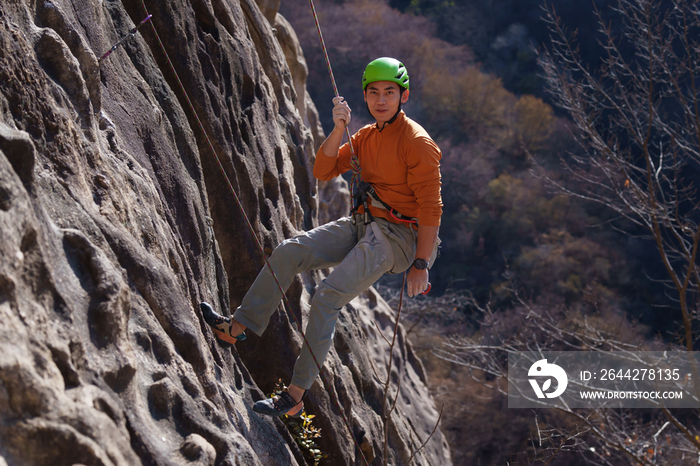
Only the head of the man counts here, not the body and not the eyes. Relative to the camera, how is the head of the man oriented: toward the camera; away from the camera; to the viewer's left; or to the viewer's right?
toward the camera

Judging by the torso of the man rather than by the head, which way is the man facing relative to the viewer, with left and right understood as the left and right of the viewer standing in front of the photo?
facing the viewer and to the left of the viewer

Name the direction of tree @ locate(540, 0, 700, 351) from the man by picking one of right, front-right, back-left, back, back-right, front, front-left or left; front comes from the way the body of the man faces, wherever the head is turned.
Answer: back
